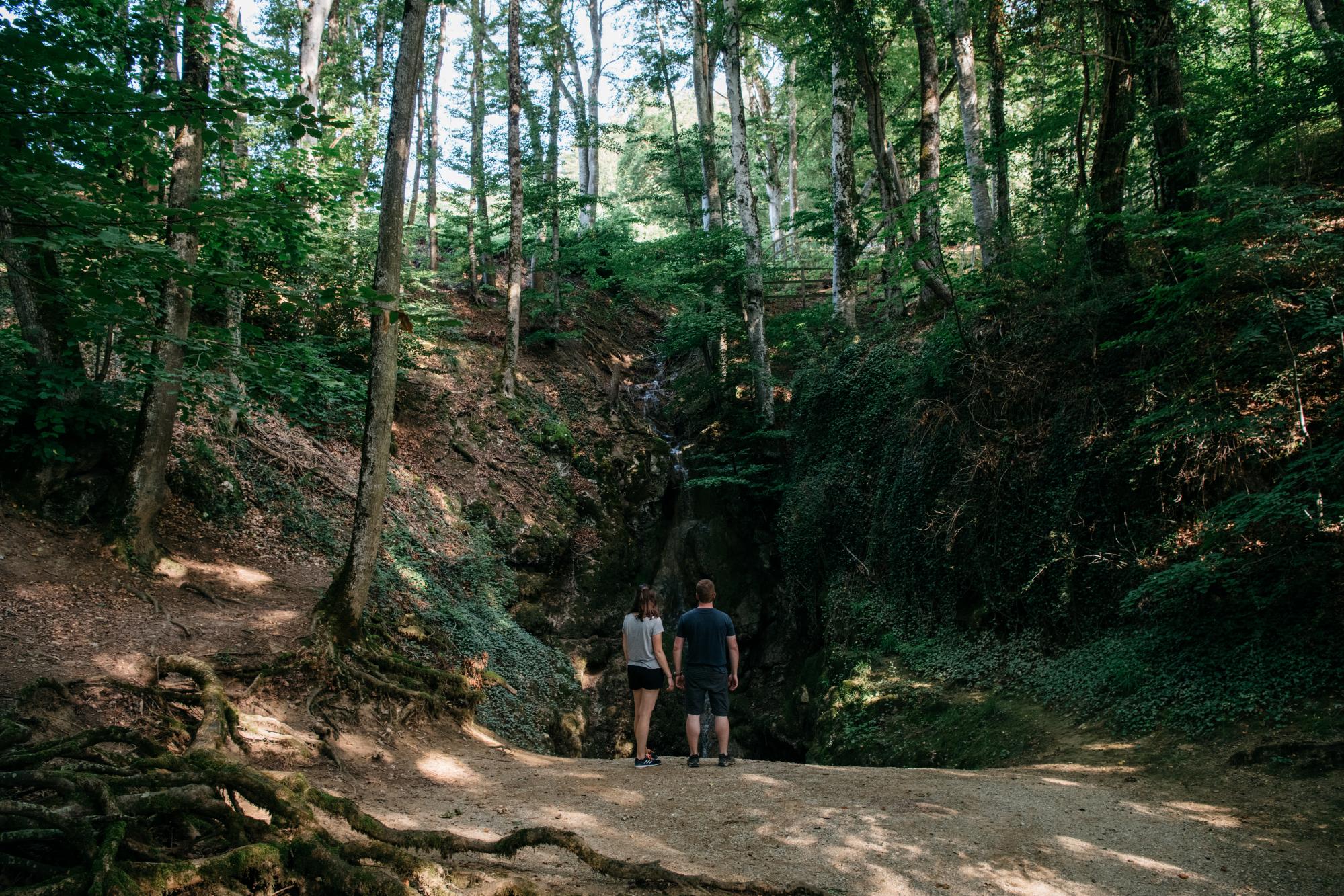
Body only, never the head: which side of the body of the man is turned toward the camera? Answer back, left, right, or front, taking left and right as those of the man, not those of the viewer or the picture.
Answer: back

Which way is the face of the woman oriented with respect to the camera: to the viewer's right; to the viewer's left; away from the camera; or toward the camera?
away from the camera

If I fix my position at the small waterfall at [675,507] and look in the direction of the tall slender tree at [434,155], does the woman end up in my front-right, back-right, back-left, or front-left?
back-left

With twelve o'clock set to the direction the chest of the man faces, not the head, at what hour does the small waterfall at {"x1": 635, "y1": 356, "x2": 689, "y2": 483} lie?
The small waterfall is roughly at 12 o'clock from the man.

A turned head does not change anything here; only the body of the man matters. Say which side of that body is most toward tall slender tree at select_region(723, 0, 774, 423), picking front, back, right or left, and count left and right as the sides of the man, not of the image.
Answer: front

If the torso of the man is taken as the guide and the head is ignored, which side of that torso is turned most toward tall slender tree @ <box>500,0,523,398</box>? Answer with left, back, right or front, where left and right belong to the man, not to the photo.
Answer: front

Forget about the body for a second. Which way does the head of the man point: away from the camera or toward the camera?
away from the camera

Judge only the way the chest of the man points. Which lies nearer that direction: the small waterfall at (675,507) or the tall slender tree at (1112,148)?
the small waterfall

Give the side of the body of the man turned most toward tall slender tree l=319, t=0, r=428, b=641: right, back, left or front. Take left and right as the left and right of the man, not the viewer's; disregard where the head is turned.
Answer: left

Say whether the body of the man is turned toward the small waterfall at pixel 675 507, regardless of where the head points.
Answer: yes

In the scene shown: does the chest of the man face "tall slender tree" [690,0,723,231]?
yes
